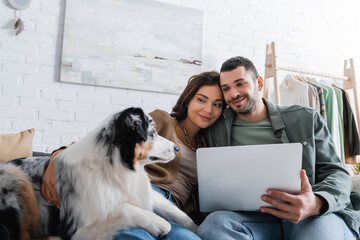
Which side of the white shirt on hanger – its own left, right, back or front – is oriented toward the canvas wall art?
front

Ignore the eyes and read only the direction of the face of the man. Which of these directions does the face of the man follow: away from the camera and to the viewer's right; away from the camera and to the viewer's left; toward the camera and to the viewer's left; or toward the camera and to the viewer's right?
toward the camera and to the viewer's left

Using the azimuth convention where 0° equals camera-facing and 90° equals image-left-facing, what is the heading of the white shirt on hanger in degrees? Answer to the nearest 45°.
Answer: approximately 45°

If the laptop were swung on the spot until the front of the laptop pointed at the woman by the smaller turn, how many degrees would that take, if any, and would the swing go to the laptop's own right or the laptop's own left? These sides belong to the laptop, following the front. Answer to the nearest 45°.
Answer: approximately 45° to the laptop's own left

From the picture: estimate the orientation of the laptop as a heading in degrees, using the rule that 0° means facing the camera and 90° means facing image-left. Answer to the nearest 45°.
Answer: approximately 180°

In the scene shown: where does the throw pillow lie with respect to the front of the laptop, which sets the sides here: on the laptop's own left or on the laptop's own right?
on the laptop's own left

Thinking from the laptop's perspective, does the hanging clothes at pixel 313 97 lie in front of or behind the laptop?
in front

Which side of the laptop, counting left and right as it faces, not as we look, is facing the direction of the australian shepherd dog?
left

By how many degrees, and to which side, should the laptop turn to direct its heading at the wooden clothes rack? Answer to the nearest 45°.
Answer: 0° — it already faces it

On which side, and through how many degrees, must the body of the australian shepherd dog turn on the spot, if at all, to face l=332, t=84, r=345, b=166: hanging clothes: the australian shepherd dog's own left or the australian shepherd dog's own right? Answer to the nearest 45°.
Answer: approximately 45° to the australian shepherd dog's own left

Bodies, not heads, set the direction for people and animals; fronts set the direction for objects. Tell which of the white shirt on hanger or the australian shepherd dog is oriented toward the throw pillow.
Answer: the white shirt on hanger

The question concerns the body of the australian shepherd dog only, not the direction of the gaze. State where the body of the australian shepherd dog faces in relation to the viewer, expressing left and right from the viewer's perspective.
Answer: facing to the right of the viewer

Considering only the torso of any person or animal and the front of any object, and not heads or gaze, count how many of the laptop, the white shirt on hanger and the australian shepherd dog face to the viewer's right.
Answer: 1

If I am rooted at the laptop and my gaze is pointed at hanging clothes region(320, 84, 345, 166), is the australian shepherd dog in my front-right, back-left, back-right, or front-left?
back-left
